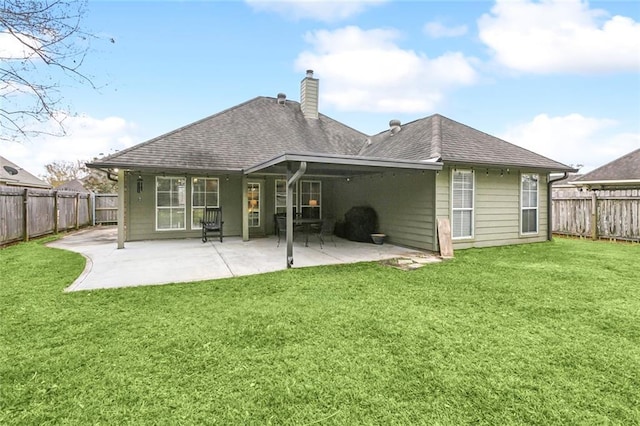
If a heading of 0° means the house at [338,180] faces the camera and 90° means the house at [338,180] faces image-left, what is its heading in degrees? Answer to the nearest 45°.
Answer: approximately 180°

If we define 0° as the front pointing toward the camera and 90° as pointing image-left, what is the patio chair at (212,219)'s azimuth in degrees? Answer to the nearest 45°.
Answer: approximately 0°

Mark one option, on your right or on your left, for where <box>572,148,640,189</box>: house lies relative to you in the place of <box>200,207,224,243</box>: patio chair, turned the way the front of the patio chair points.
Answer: on your left

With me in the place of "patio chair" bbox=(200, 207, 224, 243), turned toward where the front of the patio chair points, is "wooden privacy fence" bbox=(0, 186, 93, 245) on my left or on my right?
on my right

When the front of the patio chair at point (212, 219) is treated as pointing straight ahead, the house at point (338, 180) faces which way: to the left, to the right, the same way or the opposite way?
the opposite way
